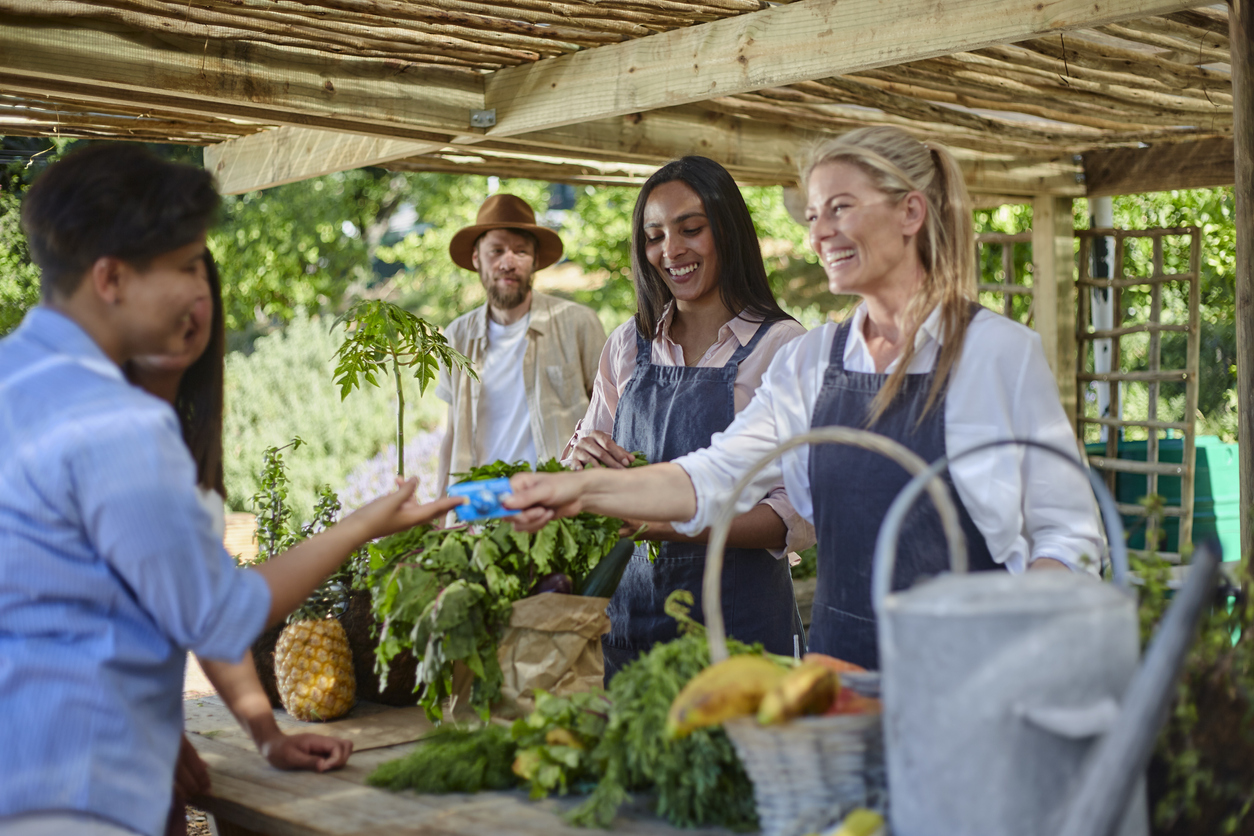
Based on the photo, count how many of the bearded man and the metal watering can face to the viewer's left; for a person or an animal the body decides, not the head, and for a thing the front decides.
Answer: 0

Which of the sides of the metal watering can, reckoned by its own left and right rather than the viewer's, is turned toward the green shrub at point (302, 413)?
back

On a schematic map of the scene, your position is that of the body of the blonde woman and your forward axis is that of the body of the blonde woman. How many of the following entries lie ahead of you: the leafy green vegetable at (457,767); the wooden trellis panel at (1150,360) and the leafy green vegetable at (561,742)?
2

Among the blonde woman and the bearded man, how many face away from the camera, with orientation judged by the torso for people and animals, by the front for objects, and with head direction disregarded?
0

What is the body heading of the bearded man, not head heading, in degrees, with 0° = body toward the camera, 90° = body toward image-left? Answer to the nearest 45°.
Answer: approximately 0°

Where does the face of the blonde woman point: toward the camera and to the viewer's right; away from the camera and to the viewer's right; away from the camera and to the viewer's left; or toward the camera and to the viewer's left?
toward the camera and to the viewer's left

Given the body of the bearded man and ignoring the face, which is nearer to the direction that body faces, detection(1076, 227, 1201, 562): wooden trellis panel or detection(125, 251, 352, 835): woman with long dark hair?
the woman with long dark hair

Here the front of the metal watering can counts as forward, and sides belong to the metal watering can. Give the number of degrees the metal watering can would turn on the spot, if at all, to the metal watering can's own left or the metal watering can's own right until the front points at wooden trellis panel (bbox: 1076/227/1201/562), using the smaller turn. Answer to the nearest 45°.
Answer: approximately 135° to the metal watering can's own left

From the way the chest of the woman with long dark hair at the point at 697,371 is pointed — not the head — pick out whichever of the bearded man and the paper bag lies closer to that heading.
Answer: the paper bag

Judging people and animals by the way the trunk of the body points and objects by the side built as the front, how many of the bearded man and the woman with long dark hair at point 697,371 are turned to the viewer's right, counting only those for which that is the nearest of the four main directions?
0

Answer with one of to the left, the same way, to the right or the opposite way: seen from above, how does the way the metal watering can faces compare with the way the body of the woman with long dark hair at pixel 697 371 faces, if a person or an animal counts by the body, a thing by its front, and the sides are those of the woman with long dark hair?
to the left

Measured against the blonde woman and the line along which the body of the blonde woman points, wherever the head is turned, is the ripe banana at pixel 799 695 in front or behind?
in front
